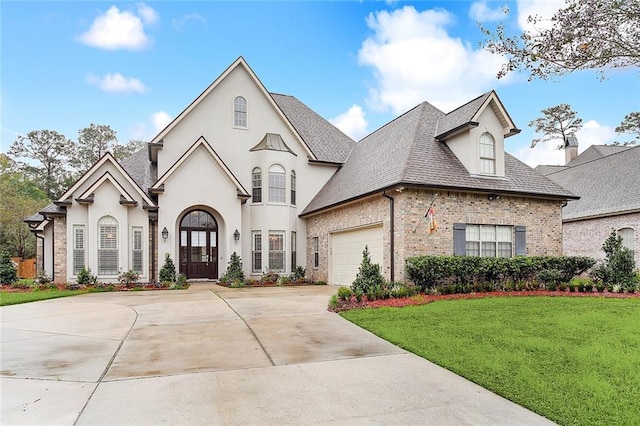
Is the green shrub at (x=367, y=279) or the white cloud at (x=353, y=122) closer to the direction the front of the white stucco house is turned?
the green shrub

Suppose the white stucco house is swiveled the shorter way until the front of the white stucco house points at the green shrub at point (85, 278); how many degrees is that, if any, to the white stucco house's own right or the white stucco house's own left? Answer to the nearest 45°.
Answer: approximately 90° to the white stucco house's own right

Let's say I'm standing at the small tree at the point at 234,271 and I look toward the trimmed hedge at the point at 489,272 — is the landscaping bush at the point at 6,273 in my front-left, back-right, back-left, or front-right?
back-right

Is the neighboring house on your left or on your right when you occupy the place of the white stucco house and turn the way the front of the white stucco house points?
on your left

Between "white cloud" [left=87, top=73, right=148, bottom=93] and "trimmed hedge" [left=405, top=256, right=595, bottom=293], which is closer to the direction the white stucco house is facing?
the trimmed hedge

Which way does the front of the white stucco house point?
toward the camera

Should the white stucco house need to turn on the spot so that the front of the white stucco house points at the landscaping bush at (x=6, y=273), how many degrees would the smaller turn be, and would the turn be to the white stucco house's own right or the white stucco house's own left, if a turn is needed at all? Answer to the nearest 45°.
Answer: approximately 90° to the white stucco house's own right

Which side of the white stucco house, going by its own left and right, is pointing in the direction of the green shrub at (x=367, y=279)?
front
